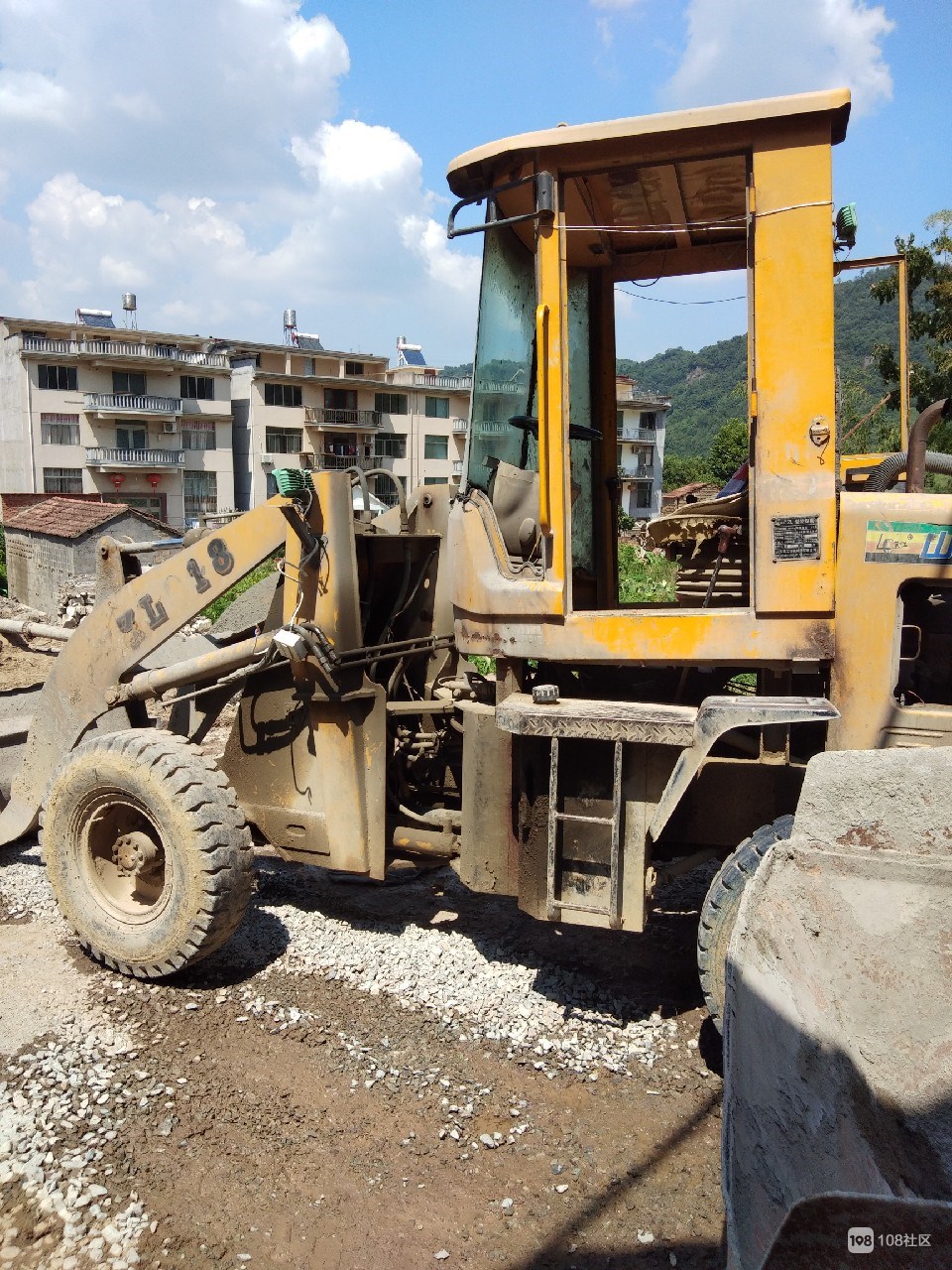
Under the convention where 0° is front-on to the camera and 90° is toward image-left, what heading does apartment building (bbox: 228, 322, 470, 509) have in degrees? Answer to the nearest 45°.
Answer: approximately 0°

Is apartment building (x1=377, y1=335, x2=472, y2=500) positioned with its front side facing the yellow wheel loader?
yes

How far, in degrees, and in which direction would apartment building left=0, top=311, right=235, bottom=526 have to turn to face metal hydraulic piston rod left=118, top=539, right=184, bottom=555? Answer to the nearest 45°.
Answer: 0° — it already faces it

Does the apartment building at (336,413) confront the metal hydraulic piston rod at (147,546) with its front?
yes

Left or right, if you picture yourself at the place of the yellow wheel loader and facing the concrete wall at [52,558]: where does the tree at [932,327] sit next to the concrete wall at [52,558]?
right

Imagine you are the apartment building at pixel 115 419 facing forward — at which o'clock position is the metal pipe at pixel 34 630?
The metal pipe is roughly at 12 o'clock from the apartment building.

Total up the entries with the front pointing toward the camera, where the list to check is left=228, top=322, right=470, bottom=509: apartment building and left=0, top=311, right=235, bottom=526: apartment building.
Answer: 2

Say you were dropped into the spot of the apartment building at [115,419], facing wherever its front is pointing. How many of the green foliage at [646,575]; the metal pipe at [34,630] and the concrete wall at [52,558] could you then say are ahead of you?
3

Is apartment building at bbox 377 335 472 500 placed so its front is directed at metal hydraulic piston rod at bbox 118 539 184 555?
yes
